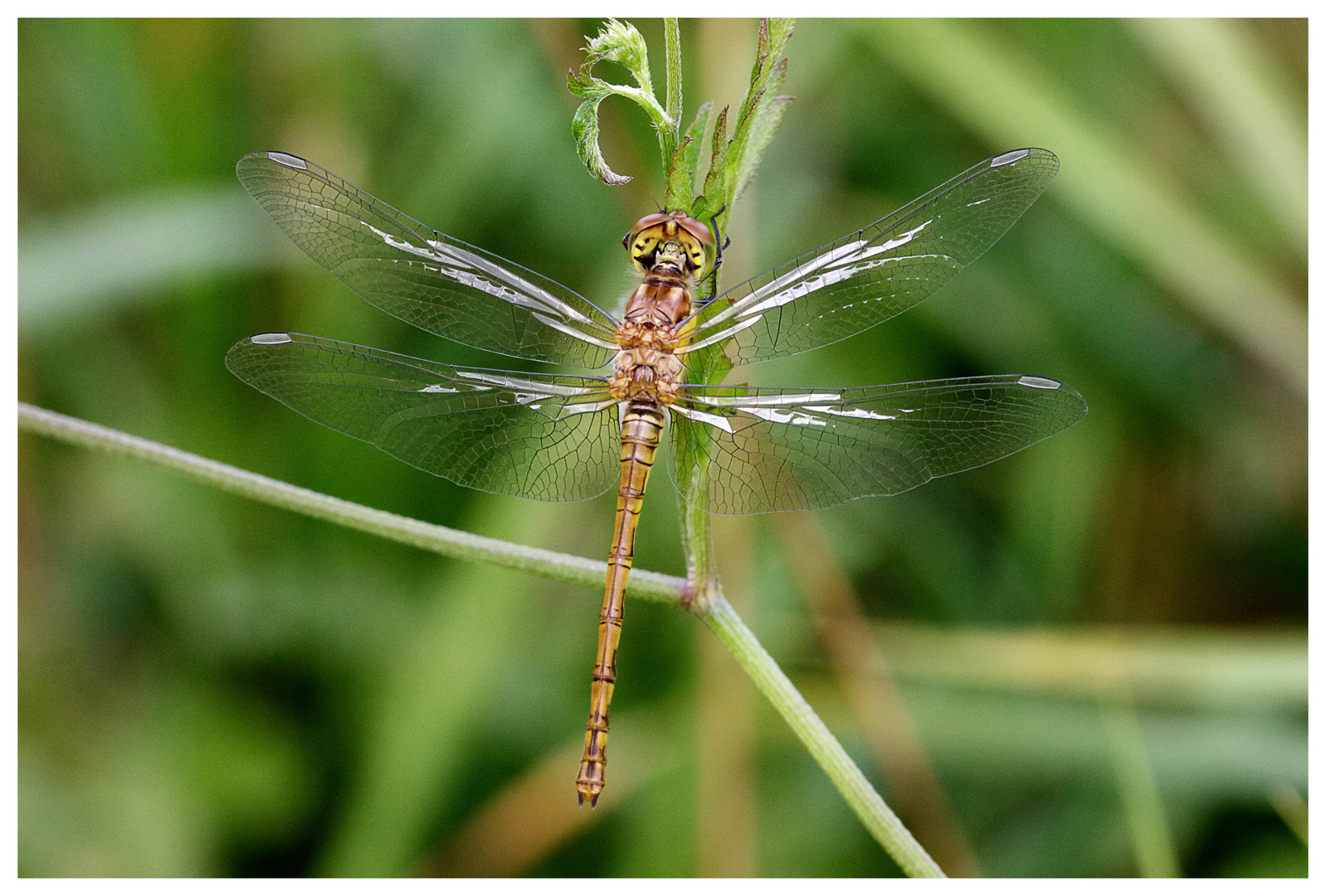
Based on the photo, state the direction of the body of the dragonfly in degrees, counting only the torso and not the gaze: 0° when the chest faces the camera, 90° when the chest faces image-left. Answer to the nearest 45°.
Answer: approximately 180°
